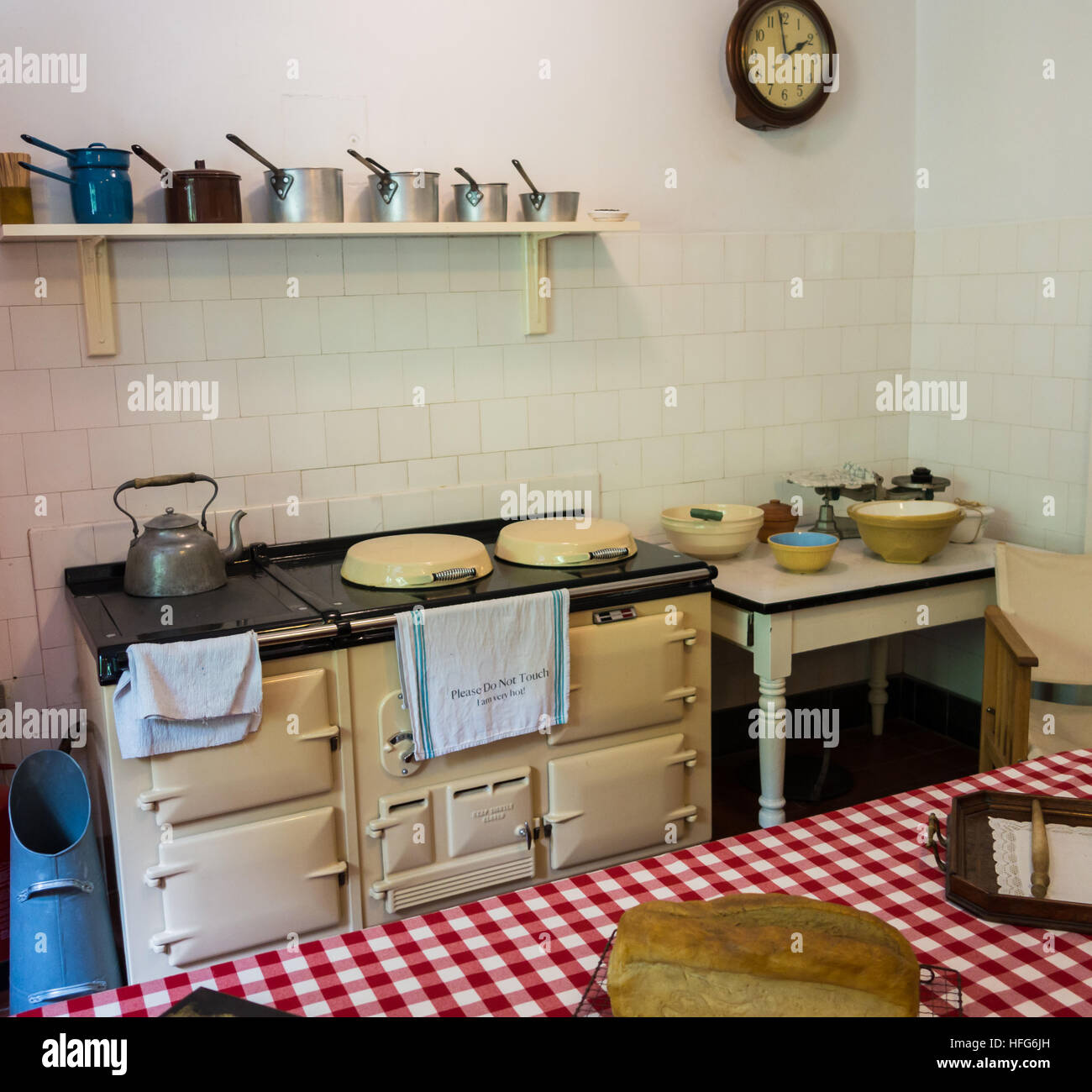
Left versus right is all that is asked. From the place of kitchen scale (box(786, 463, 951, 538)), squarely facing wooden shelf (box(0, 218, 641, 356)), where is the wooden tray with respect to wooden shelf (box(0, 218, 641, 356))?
left

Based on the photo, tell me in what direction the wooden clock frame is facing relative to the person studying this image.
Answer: facing the viewer and to the right of the viewer

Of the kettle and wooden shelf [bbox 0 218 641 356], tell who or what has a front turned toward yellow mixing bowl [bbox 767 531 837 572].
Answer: the kettle

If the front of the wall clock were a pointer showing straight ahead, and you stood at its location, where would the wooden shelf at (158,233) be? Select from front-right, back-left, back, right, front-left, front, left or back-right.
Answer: right

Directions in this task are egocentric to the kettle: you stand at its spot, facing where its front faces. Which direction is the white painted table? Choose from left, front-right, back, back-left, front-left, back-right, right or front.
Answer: front

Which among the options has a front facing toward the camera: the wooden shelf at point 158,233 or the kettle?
the wooden shelf

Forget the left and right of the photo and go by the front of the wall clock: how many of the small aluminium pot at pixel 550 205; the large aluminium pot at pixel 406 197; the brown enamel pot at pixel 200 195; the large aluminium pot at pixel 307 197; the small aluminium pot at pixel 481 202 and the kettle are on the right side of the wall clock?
6

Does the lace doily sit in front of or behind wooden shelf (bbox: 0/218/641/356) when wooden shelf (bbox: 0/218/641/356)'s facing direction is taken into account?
in front

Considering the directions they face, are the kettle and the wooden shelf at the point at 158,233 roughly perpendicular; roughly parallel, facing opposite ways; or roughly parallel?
roughly perpendicular

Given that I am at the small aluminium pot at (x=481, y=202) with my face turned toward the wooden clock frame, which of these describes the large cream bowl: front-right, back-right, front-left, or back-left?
front-right

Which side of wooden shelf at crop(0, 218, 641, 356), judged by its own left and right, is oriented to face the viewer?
front

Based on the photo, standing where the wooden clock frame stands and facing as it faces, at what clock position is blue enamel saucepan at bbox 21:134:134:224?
The blue enamel saucepan is roughly at 3 o'clock from the wooden clock frame.

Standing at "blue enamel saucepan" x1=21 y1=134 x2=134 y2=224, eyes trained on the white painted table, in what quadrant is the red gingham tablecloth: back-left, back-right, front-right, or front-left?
front-right

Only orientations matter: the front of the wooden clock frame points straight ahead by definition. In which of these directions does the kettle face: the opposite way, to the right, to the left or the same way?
to the left

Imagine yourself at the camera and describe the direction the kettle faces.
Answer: facing to the right of the viewer
